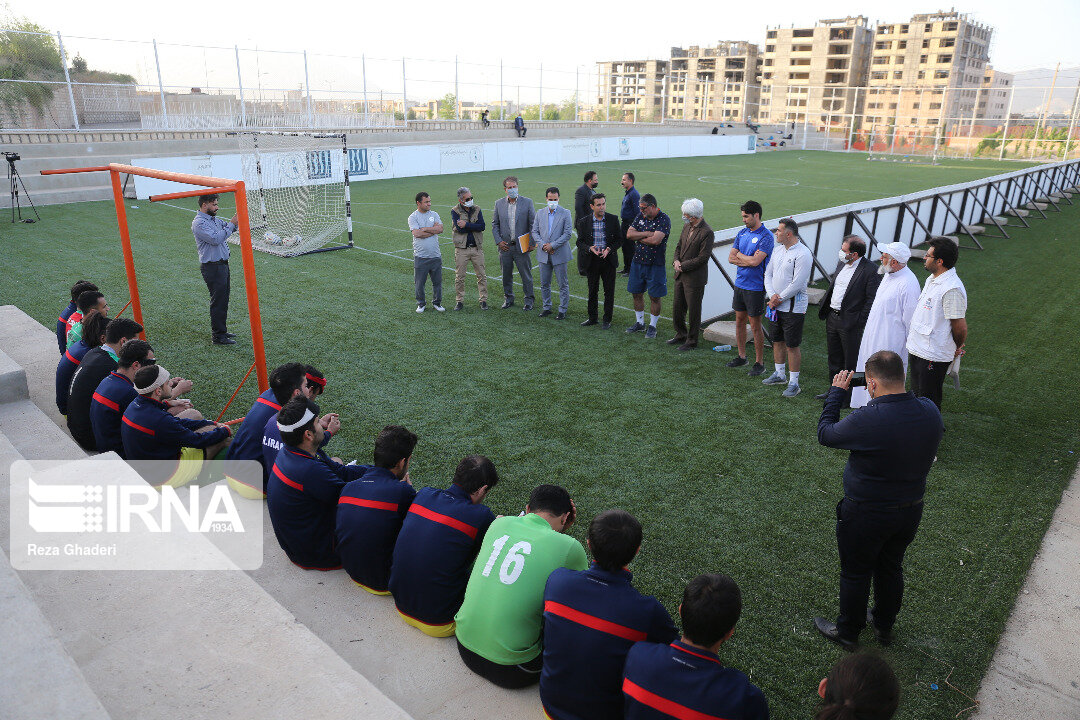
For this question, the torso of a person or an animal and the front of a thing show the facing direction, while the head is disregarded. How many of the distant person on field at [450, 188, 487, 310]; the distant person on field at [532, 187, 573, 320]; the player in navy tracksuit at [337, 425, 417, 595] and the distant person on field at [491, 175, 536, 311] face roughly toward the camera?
3

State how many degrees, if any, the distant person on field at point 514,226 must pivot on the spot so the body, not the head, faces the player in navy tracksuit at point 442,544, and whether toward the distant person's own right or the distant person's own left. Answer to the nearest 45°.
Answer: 0° — they already face them

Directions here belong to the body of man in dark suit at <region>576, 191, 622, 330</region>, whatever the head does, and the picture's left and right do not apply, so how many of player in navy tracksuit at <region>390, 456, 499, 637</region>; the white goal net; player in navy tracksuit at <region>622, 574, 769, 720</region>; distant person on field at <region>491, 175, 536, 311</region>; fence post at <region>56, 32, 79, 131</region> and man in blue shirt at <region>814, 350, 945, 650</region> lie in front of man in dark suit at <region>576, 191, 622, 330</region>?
3

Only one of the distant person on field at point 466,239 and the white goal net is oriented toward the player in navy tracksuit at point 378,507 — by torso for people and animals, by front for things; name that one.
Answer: the distant person on field

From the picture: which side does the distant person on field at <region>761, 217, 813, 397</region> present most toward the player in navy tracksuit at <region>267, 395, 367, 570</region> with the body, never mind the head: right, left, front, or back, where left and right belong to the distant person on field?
front

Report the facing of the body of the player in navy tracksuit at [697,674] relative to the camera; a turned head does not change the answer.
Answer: away from the camera

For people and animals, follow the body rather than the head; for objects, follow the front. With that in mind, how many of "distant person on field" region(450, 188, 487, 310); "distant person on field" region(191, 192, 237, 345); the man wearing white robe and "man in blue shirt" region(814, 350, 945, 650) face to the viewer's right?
1

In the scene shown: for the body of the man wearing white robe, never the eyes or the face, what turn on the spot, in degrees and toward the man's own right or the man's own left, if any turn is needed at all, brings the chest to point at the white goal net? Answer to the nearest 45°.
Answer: approximately 90° to the man's own right

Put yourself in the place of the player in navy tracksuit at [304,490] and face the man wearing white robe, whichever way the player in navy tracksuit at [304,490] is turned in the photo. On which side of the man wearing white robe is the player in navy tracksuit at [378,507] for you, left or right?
right

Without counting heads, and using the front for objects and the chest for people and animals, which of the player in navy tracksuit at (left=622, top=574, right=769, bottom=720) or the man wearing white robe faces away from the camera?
the player in navy tracksuit

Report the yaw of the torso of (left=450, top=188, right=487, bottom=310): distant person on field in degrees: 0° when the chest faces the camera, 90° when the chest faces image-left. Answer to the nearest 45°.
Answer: approximately 0°

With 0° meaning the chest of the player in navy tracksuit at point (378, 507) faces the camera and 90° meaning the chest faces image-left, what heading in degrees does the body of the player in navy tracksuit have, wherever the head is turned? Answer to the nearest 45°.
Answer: approximately 225°

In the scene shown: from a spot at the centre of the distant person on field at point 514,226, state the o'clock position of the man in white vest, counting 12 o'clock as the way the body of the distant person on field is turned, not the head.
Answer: The man in white vest is roughly at 11 o'clock from the distant person on field.

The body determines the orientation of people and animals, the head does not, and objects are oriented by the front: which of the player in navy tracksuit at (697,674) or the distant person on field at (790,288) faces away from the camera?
the player in navy tracksuit

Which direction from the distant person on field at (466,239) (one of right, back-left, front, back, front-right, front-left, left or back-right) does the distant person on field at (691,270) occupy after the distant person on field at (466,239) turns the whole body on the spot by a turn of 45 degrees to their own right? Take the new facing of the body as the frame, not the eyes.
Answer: left

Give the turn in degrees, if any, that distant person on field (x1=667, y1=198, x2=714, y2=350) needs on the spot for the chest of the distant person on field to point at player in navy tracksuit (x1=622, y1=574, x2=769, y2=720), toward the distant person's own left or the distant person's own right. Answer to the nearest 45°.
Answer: approximately 45° to the distant person's own left

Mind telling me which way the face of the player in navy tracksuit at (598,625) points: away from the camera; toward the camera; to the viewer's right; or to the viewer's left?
away from the camera

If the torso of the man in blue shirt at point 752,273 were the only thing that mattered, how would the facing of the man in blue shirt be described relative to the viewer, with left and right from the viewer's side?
facing the viewer and to the left of the viewer
